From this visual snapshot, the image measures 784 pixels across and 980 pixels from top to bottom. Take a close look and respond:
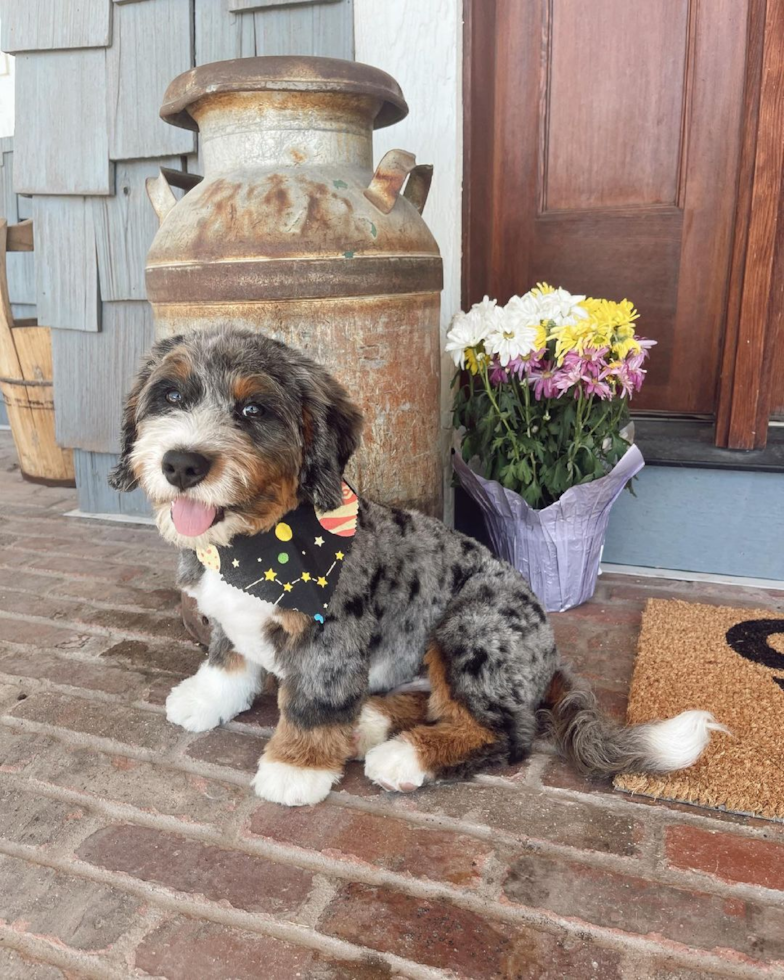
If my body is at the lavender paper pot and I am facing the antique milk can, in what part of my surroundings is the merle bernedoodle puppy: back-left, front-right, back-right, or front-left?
front-left

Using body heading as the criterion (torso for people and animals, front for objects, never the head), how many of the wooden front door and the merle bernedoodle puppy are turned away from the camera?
0

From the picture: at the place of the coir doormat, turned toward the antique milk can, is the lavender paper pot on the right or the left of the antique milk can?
right

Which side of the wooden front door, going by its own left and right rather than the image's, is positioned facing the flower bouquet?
front

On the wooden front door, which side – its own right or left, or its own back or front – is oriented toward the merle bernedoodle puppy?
front

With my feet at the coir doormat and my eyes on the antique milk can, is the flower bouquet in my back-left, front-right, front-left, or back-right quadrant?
front-right

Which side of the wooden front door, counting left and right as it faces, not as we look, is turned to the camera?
front

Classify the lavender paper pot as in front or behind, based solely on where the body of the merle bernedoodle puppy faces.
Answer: behind

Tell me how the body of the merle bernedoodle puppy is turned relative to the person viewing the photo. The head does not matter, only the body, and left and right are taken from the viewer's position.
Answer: facing the viewer and to the left of the viewer
